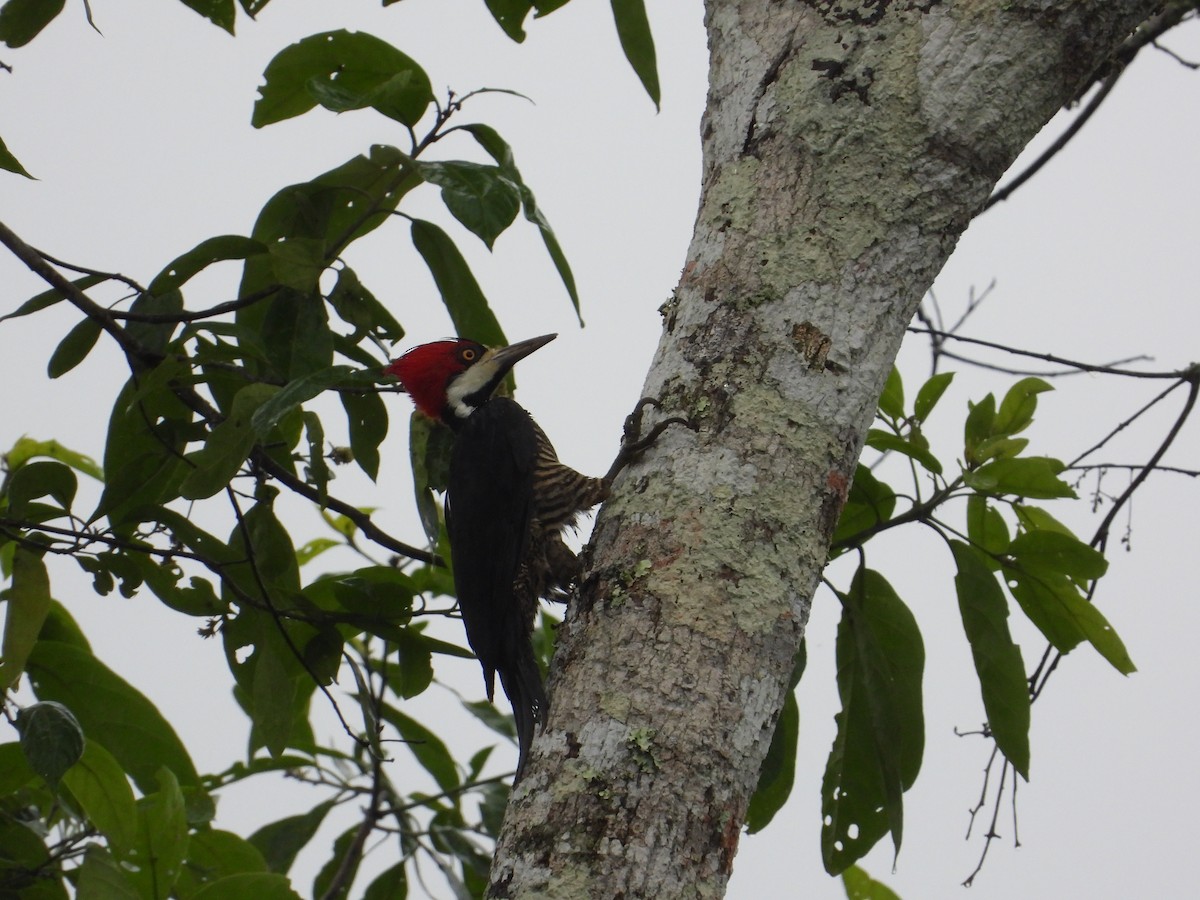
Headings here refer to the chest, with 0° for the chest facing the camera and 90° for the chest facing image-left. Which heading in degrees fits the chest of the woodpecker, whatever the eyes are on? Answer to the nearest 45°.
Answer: approximately 270°
